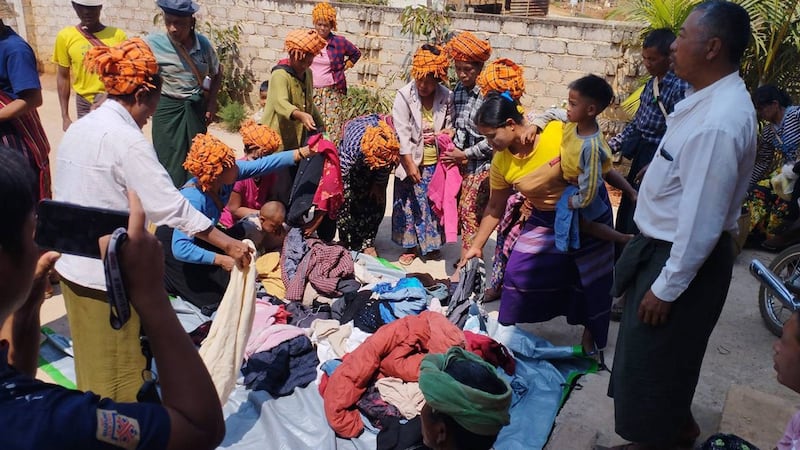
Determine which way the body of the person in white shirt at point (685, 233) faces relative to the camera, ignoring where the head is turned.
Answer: to the viewer's left

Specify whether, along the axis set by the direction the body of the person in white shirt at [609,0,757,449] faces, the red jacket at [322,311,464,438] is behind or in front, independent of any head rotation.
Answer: in front

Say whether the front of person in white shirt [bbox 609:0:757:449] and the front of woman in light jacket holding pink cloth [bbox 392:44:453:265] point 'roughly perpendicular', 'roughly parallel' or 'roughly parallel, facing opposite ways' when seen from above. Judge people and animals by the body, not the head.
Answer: roughly perpendicular

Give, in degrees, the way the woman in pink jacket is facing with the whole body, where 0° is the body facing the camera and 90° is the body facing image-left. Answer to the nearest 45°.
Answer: approximately 0°

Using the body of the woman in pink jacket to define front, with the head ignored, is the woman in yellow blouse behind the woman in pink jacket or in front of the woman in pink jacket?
in front

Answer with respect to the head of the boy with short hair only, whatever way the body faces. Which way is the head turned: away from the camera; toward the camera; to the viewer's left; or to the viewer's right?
to the viewer's left

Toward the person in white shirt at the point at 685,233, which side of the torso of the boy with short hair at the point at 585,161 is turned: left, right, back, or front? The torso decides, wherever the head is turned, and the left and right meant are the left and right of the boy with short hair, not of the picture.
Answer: left

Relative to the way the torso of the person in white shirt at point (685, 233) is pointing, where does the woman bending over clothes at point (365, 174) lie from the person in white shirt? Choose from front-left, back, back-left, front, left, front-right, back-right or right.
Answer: front-right
